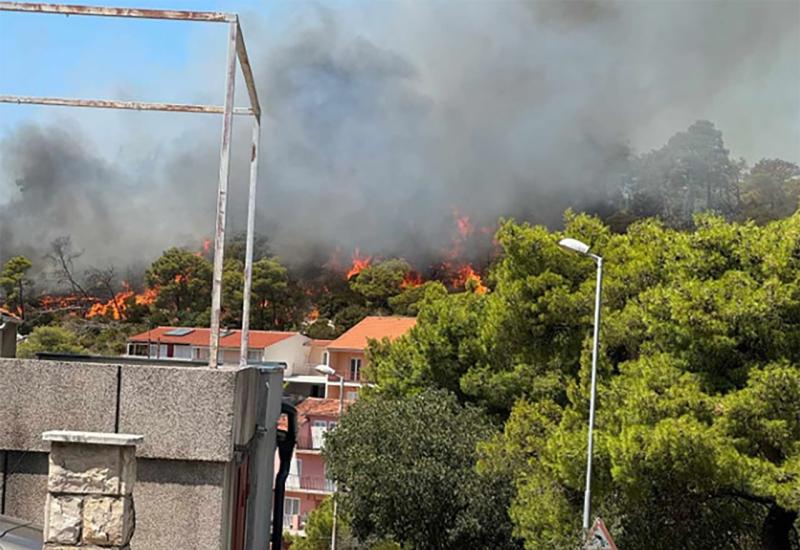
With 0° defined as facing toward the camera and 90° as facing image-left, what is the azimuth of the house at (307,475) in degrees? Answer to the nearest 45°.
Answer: approximately 0°

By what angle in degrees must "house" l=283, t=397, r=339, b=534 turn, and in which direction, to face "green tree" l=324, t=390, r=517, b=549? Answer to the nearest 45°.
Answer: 0° — it already faces it

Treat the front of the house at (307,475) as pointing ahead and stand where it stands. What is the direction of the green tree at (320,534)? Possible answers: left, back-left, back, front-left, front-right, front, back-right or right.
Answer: front

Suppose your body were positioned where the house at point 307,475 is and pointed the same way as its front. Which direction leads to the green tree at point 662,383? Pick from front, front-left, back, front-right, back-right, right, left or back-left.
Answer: front

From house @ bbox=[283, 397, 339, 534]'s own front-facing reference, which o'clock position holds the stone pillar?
The stone pillar is roughly at 12 o'clock from the house.

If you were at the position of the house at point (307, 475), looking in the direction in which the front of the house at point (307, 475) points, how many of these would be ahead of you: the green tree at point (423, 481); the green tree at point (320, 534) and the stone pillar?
3
